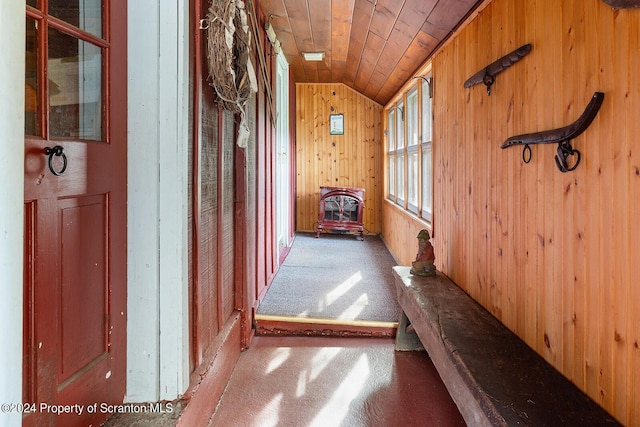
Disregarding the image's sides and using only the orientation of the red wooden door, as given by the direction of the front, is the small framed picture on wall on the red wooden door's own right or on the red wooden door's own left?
on the red wooden door's own left

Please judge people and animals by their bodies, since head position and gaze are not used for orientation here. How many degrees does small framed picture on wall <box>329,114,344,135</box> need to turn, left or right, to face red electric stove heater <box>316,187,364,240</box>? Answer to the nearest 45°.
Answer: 0° — it already faces it

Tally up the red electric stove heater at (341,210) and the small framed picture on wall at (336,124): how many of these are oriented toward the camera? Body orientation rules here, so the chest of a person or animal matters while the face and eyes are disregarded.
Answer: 2

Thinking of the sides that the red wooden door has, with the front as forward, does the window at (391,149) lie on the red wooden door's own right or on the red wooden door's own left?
on the red wooden door's own left

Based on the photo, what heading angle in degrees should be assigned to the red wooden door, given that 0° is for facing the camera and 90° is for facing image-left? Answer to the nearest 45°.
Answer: approximately 315°

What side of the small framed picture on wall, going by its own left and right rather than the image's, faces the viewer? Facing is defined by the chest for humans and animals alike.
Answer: front

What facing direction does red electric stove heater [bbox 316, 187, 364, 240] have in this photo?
toward the camera

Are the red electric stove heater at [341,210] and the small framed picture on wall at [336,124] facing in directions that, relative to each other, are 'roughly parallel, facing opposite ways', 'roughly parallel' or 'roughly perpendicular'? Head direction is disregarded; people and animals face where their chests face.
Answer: roughly parallel

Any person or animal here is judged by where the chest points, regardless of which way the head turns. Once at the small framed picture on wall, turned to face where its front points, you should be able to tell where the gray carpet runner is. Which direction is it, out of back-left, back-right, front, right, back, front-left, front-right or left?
front

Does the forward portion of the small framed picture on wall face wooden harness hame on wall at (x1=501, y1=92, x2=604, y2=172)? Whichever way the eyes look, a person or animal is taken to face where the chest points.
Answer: yes

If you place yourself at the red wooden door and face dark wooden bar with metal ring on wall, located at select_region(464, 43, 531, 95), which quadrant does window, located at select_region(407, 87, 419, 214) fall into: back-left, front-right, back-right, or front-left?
front-left
